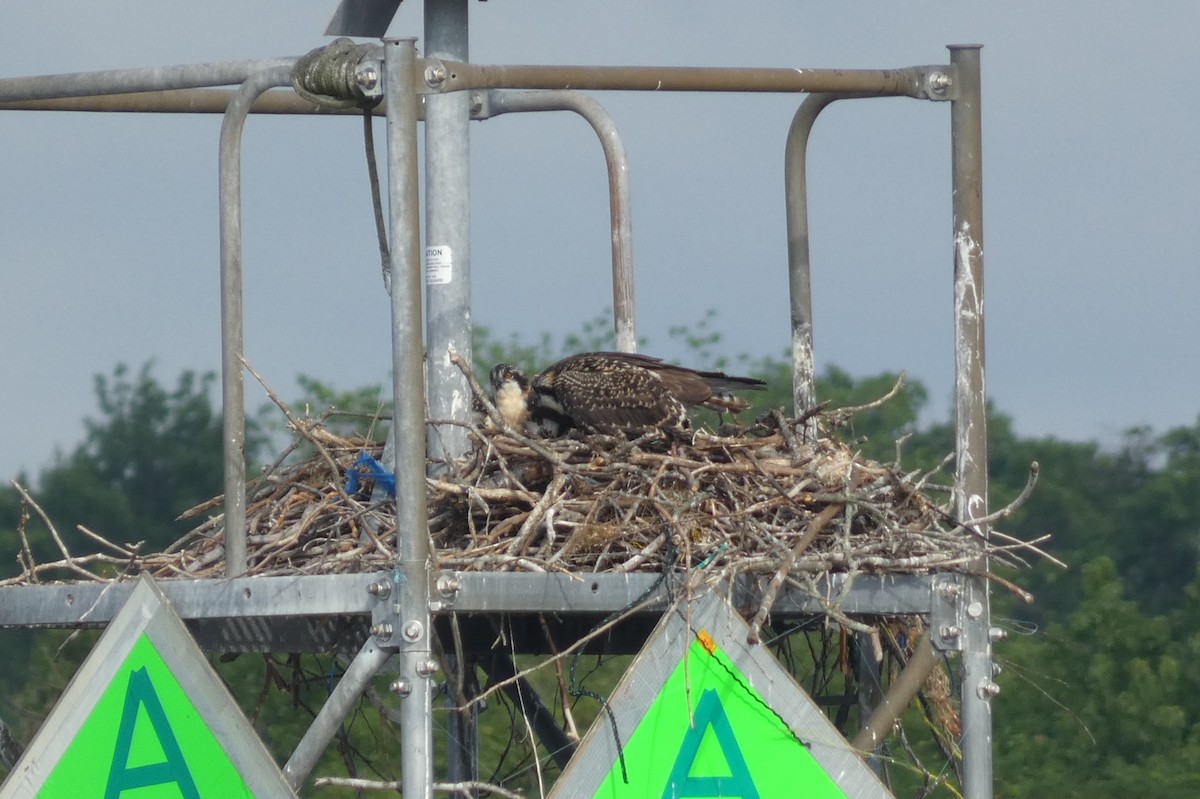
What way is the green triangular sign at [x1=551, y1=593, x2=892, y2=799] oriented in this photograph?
toward the camera

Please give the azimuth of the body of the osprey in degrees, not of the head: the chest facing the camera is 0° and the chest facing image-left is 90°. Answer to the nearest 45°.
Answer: approximately 90°

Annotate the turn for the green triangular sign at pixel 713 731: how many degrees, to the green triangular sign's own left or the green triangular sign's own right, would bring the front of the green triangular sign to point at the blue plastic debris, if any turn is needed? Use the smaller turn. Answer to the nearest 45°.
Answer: approximately 135° to the green triangular sign's own right

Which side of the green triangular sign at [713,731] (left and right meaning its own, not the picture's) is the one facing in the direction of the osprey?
back

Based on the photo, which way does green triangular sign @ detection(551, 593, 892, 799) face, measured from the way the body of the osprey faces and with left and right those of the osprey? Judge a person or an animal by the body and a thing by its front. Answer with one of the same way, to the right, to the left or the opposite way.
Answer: to the left

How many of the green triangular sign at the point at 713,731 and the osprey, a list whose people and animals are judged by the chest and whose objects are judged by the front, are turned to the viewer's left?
1

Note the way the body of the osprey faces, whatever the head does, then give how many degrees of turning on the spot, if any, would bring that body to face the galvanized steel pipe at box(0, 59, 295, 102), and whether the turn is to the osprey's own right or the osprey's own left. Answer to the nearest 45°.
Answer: approximately 45° to the osprey's own left

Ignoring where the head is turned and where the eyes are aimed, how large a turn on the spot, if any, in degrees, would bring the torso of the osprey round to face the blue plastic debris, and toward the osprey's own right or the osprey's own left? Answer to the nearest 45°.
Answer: approximately 45° to the osprey's own left

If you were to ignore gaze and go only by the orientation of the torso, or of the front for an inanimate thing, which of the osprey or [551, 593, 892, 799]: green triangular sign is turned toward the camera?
the green triangular sign

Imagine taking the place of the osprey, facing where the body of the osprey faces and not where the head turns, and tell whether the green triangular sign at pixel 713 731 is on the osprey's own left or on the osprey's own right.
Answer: on the osprey's own left
